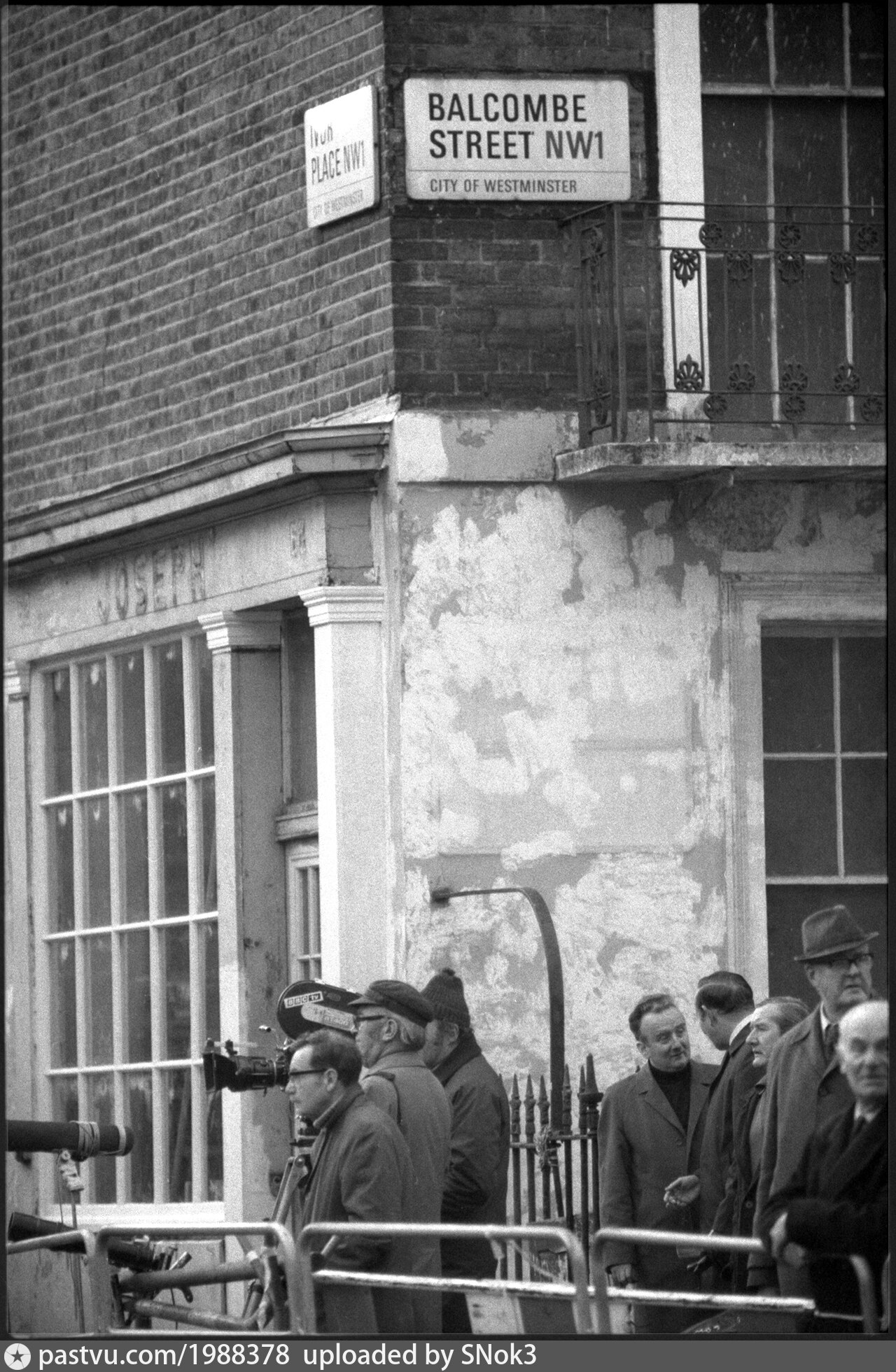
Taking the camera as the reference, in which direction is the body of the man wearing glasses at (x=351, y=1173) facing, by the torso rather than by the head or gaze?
to the viewer's left

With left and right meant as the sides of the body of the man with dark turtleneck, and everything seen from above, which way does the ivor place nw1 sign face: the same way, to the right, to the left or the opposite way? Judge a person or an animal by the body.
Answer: to the right

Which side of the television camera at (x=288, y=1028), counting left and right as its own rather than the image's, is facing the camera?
left

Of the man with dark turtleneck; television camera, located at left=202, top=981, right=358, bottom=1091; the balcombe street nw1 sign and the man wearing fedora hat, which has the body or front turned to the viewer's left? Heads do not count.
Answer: the television camera

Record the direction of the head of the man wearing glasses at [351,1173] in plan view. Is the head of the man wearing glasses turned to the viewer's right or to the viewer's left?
to the viewer's left

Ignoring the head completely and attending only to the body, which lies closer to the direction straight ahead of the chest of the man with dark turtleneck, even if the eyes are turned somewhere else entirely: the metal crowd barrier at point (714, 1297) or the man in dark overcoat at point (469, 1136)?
the metal crowd barrier

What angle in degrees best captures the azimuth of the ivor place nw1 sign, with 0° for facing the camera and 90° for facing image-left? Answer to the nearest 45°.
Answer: approximately 45°
